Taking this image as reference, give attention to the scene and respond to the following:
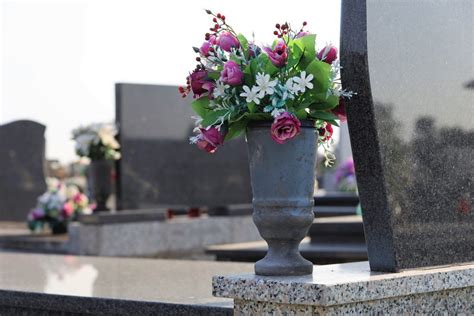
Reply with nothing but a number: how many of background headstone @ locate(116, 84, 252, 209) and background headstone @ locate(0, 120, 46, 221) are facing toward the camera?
2

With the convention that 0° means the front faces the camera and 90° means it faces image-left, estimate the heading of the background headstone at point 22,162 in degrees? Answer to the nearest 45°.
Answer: approximately 0°

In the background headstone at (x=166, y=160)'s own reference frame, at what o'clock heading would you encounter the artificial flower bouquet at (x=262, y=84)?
The artificial flower bouquet is roughly at 12 o'clock from the background headstone.

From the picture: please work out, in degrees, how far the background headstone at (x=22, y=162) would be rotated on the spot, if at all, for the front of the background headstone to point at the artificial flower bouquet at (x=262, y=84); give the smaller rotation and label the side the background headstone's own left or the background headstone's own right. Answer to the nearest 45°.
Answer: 0° — it already faces it

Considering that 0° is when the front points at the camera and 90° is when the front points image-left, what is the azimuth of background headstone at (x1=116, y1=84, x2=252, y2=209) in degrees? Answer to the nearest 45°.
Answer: approximately 0°

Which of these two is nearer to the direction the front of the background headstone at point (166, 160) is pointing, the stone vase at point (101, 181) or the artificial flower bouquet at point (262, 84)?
the artificial flower bouquet

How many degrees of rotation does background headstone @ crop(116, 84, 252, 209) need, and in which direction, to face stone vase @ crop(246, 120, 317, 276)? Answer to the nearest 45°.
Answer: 0° — it already faces it

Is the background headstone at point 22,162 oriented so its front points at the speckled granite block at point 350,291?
yes

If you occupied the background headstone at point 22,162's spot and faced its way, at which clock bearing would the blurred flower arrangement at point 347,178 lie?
The blurred flower arrangement is roughly at 10 o'clock from the background headstone.

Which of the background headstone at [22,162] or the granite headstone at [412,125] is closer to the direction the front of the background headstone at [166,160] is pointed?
the granite headstone
